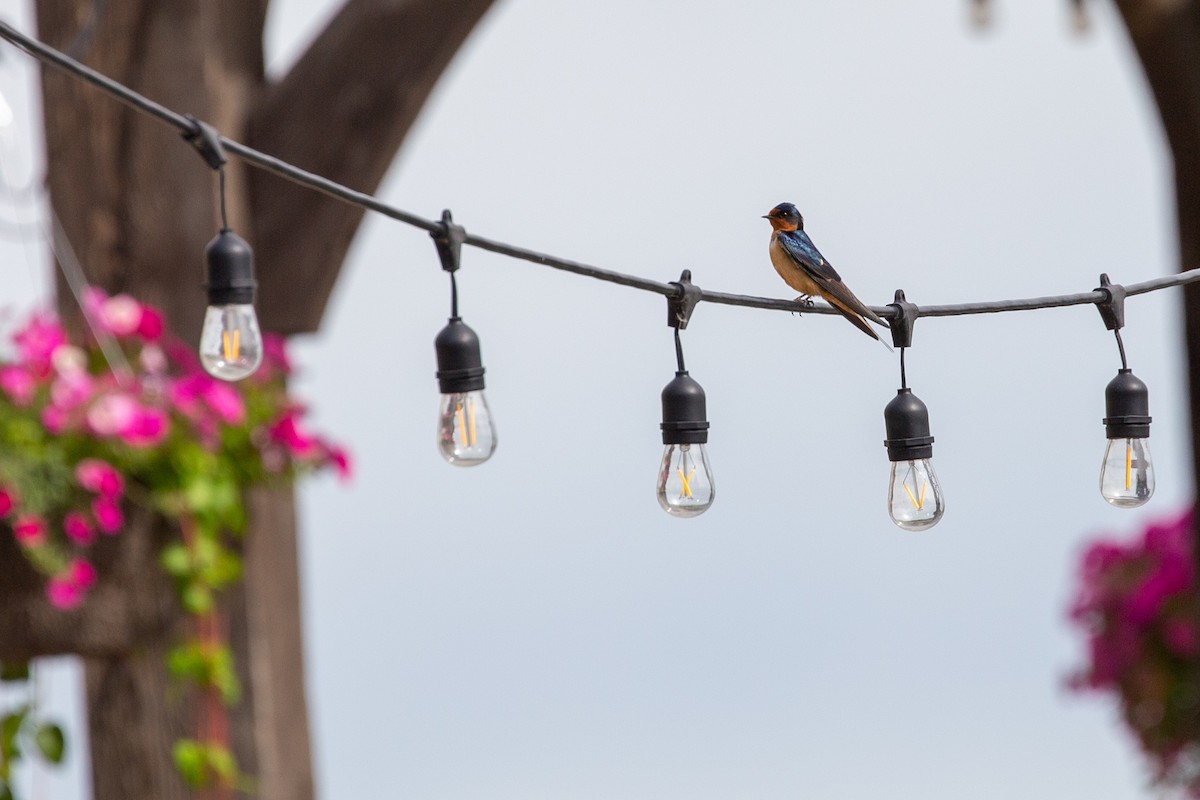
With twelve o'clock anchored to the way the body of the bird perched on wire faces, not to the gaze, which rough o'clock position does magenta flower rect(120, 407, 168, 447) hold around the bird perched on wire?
The magenta flower is roughly at 1 o'clock from the bird perched on wire.

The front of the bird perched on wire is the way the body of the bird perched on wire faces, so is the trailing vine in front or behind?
in front

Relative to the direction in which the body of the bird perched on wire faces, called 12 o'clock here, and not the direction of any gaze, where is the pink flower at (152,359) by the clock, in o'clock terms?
The pink flower is roughly at 1 o'clock from the bird perched on wire.

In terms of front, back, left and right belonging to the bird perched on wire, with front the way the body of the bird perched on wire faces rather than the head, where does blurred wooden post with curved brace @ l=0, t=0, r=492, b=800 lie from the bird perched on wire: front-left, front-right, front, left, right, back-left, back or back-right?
front-right

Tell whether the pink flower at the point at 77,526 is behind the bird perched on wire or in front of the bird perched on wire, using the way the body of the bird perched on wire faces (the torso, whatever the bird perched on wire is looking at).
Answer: in front

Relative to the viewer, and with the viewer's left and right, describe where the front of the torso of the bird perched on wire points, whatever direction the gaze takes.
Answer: facing to the left of the viewer
